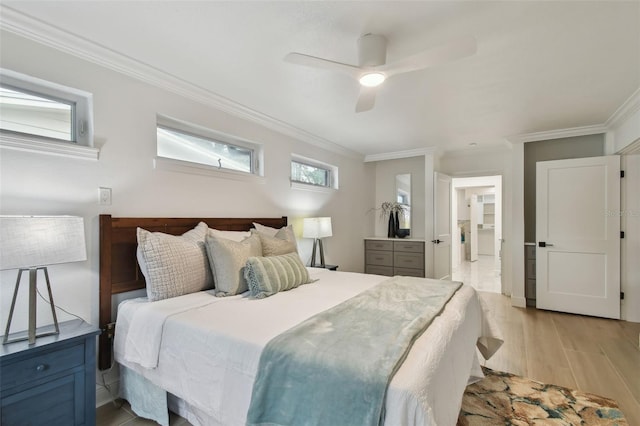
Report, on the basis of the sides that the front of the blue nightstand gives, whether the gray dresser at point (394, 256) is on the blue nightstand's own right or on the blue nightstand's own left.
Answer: on the blue nightstand's own left

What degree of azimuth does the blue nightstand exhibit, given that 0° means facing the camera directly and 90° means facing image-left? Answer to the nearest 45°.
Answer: approximately 315°

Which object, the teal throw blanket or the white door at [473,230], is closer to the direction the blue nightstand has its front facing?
the teal throw blanket

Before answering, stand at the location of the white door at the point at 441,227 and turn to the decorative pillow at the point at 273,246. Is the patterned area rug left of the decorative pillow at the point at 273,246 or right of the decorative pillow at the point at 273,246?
left

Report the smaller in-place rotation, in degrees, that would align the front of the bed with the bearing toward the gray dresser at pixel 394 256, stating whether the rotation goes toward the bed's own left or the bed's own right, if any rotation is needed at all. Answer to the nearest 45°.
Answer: approximately 90° to the bed's own left

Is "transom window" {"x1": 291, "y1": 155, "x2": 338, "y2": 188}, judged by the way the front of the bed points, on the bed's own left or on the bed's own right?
on the bed's own left

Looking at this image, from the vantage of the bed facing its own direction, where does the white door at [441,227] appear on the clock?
The white door is roughly at 9 o'clock from the bed.

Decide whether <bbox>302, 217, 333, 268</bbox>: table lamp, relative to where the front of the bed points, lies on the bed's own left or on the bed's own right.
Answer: on the bed's own left

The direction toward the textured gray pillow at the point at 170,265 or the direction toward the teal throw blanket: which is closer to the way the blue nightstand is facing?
the teal throw blanket

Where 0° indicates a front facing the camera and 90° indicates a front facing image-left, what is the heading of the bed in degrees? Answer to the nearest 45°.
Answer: approximately 315°

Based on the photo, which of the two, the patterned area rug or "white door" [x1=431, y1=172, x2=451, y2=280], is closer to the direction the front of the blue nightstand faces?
the patterned area rug
